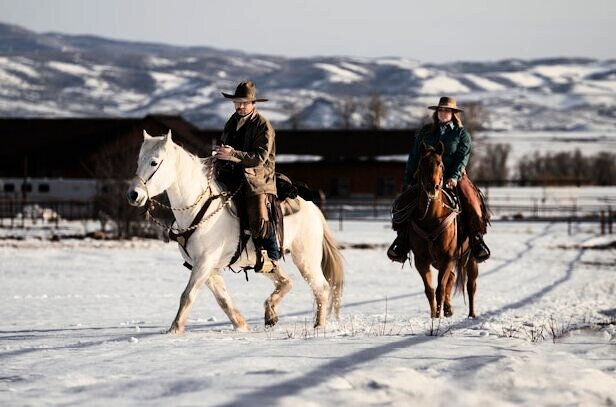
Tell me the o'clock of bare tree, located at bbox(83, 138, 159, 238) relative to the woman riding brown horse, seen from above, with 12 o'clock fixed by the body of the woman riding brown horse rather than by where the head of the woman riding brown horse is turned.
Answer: The bare tree is roughly at 5 o'clock from the woman riding brown horse.

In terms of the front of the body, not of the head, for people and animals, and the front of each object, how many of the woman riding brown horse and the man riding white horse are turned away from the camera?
0

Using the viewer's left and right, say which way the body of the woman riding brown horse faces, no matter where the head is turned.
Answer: facing the viewer

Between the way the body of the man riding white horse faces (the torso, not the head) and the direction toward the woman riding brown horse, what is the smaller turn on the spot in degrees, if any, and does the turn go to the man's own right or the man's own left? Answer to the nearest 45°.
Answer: approximately 180°

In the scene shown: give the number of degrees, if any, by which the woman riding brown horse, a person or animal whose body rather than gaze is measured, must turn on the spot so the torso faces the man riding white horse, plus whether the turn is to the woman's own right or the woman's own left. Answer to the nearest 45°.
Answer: approximately 45° to the woman's own right

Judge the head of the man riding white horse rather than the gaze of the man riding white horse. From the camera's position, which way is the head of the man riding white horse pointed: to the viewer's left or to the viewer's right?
to the viewer's left

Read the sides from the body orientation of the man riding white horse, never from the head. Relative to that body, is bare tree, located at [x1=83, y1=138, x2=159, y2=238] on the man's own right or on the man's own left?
on the man's own right

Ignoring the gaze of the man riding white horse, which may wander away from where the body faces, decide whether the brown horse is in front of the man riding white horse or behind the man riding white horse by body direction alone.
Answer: behind
